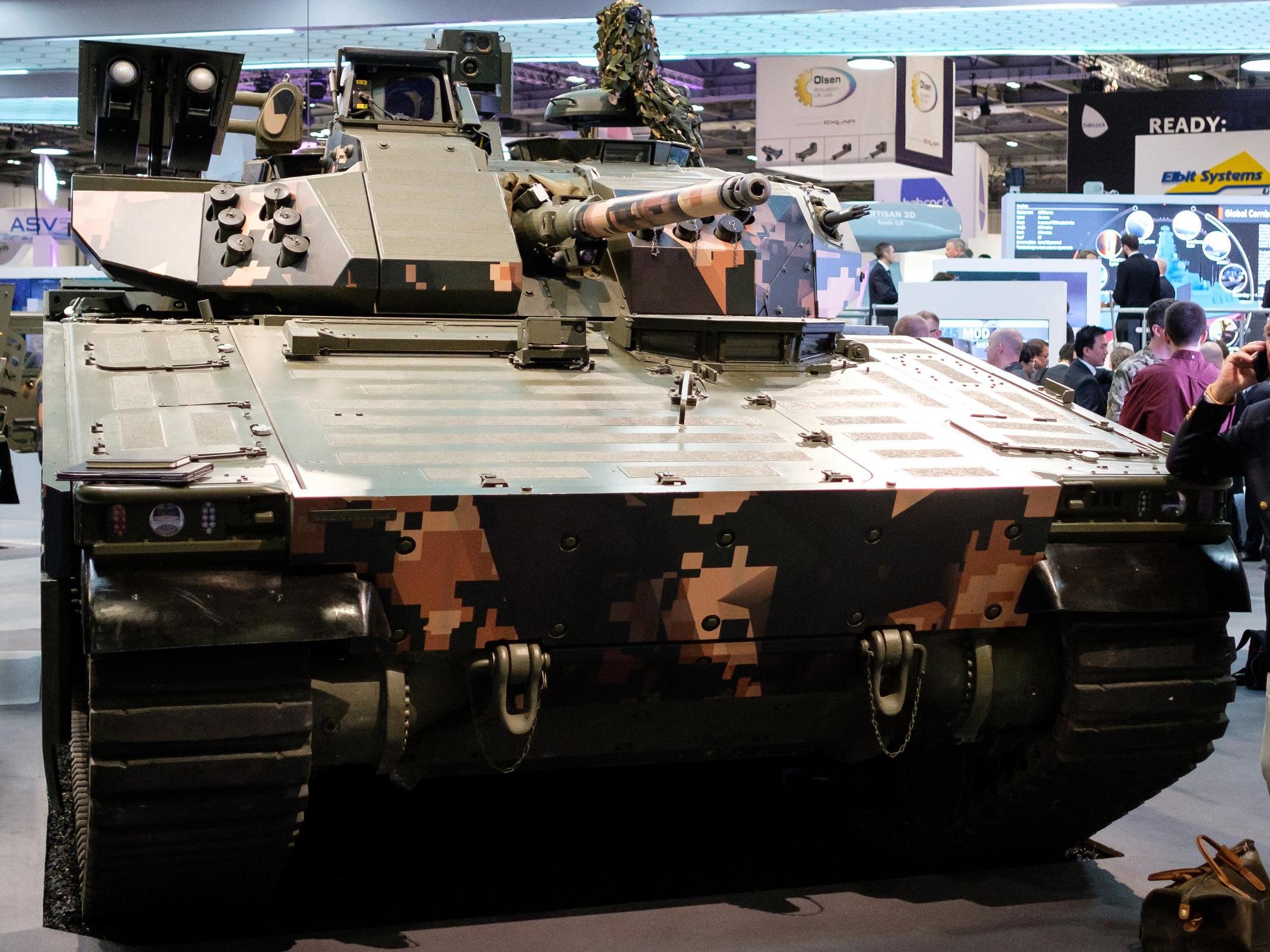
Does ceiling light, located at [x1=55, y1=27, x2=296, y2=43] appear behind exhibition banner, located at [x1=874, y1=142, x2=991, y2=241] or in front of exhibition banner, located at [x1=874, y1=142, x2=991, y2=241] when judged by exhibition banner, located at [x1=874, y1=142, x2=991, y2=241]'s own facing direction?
in front

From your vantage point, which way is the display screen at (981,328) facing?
toward the camera

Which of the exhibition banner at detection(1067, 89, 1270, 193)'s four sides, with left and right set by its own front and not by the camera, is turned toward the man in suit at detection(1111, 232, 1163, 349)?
front

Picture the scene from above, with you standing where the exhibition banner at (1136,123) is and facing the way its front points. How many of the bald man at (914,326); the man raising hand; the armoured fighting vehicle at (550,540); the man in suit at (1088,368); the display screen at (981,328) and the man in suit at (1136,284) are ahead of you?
6

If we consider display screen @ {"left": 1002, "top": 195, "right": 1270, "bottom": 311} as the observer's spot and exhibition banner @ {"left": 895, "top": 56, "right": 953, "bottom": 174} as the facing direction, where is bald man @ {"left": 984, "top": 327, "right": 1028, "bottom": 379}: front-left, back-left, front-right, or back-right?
back-left

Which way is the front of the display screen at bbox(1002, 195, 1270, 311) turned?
toward the camera

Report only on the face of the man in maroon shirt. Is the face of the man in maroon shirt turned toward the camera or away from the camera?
away from the camera

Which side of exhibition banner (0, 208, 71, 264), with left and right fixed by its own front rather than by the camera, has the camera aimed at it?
front

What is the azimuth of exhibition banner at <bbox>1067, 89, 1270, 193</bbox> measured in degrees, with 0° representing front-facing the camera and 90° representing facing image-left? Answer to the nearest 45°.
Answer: approximately 0°
